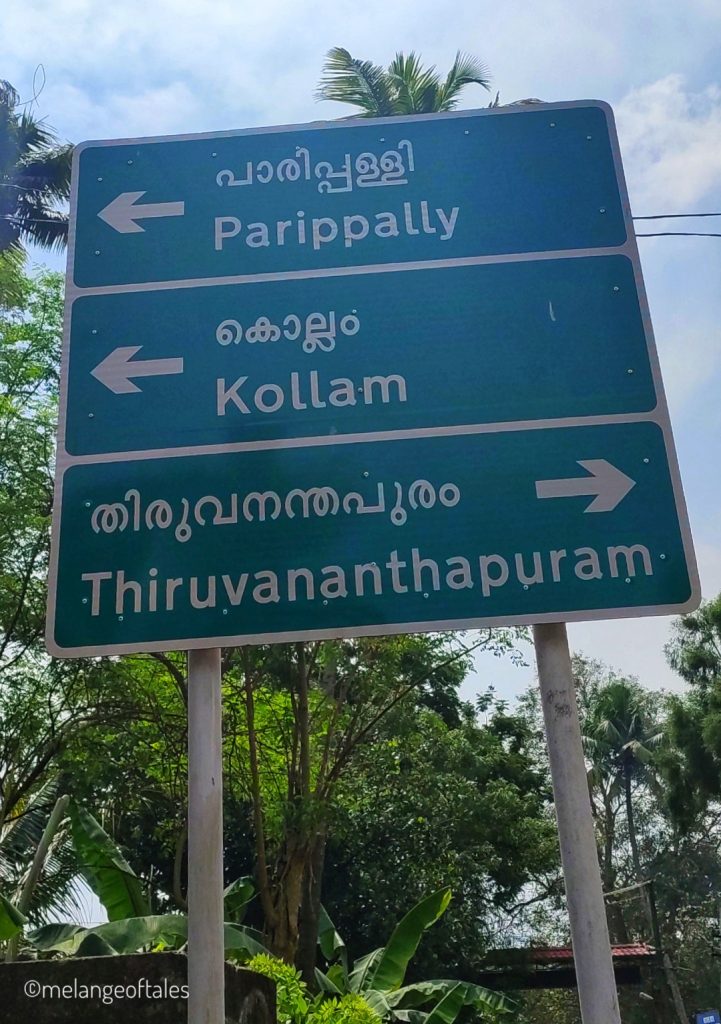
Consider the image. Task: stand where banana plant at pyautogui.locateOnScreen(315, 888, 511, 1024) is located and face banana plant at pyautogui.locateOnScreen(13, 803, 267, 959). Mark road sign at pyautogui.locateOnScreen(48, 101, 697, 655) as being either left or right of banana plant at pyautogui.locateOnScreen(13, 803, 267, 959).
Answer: left

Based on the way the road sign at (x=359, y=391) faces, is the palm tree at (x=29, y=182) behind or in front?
behind

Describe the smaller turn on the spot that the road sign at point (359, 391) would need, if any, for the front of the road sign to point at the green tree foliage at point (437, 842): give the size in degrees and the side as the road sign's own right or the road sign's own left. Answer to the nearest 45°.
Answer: approximately 180°

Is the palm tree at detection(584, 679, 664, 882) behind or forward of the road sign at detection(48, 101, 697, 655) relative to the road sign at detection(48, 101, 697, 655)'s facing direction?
behind

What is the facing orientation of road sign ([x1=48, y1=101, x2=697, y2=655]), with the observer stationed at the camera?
facing the viewer

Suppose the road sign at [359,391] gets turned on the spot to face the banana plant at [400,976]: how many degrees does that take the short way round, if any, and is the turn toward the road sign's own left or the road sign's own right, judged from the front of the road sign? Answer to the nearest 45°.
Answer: approximately 180°

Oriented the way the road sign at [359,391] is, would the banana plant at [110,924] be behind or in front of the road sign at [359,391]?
behind

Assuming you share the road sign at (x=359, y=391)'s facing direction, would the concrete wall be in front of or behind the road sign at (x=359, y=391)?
behind
